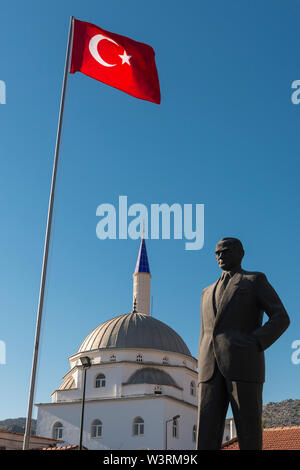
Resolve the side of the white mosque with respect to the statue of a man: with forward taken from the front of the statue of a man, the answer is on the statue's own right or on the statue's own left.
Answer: on the statue's own right

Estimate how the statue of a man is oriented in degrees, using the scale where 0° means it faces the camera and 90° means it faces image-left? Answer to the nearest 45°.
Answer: approximately 45°

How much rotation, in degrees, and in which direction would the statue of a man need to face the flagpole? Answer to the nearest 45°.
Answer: approximately 90° to its right
